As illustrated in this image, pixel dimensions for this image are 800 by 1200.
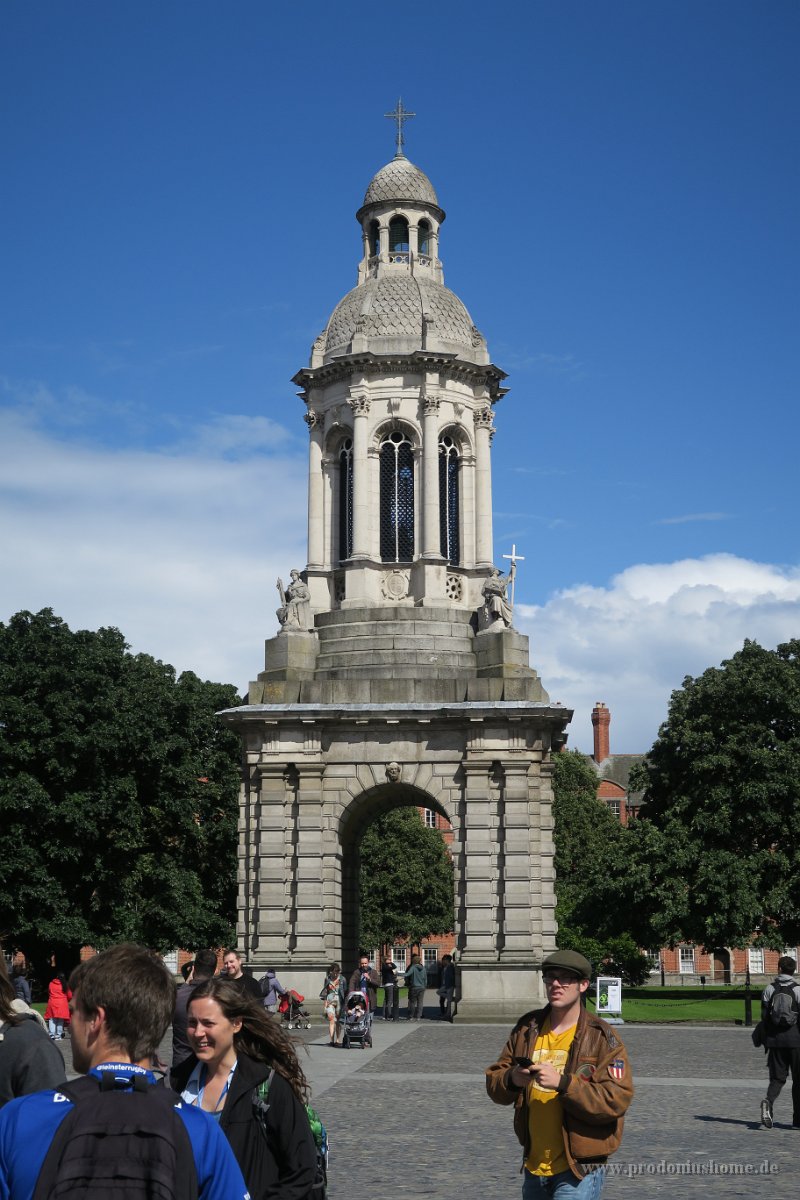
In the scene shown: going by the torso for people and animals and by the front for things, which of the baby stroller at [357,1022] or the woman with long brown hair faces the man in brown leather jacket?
the baby stroller

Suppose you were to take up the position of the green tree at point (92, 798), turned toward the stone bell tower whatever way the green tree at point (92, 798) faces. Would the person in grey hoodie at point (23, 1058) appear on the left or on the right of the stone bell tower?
right

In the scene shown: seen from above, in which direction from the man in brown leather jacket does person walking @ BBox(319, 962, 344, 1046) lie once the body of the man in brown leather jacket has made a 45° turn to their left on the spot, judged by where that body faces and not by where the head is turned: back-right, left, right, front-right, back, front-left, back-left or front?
back

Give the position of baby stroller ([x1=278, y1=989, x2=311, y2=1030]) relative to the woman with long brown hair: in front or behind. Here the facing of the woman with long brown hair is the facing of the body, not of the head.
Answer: behind

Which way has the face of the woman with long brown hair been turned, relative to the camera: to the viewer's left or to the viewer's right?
to the viewer's left

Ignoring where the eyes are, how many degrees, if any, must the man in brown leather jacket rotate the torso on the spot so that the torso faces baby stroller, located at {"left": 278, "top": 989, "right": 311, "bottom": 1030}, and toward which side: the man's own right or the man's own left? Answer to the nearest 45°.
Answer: approximately 135° to the man's own right

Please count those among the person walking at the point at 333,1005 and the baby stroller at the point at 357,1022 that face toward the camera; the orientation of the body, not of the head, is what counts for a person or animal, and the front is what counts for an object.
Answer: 2

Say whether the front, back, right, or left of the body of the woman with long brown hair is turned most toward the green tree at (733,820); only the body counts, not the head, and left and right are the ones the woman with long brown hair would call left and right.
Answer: back

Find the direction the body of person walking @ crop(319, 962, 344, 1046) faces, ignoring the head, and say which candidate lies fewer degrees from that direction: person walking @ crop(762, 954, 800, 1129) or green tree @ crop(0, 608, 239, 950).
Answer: the person walking

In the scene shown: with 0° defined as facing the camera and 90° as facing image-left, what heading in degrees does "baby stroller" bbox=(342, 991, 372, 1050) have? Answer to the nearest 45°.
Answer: approximately 0°

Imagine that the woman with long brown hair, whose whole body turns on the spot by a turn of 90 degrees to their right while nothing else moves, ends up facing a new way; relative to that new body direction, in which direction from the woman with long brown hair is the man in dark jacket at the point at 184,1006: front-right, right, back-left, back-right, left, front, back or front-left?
front-right

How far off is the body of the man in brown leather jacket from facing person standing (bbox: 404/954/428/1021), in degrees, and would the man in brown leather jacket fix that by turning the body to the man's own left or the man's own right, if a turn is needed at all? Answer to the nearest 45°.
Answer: approximately 135° to the man's own right
